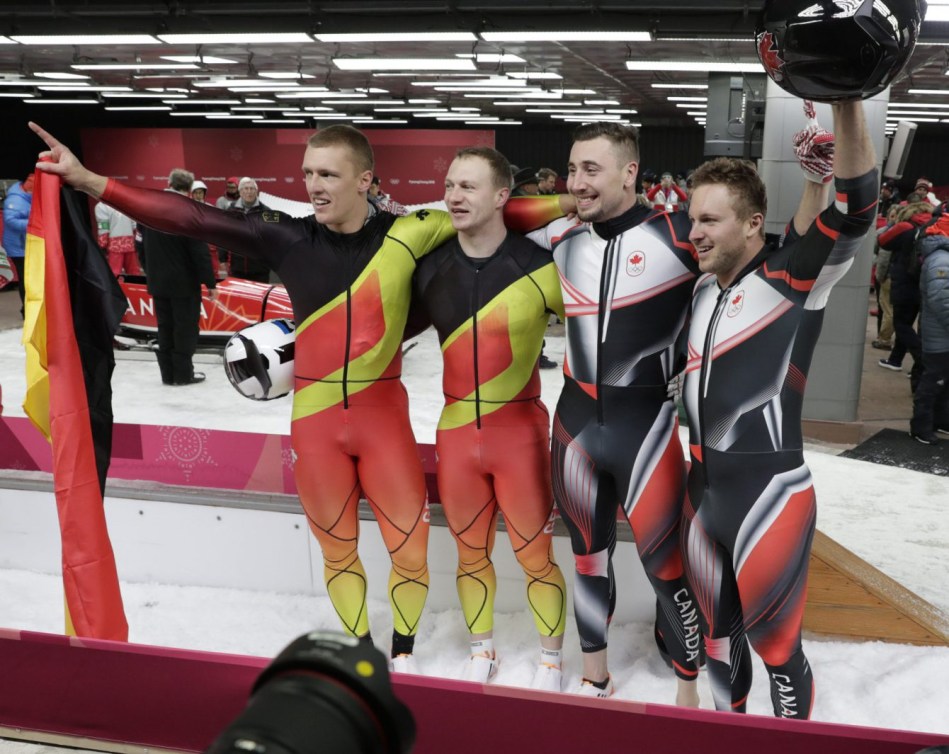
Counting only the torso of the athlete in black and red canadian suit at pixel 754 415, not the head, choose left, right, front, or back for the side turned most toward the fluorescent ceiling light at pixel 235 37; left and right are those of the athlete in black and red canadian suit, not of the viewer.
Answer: right

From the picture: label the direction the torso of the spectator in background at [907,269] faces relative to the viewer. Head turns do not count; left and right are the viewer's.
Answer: facing to the left of the viewer

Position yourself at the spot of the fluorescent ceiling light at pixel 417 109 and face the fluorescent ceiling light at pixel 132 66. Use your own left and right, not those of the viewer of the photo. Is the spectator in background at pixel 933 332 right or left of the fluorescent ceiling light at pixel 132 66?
left

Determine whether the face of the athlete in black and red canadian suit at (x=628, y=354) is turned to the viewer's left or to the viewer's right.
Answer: to the viewer's left
